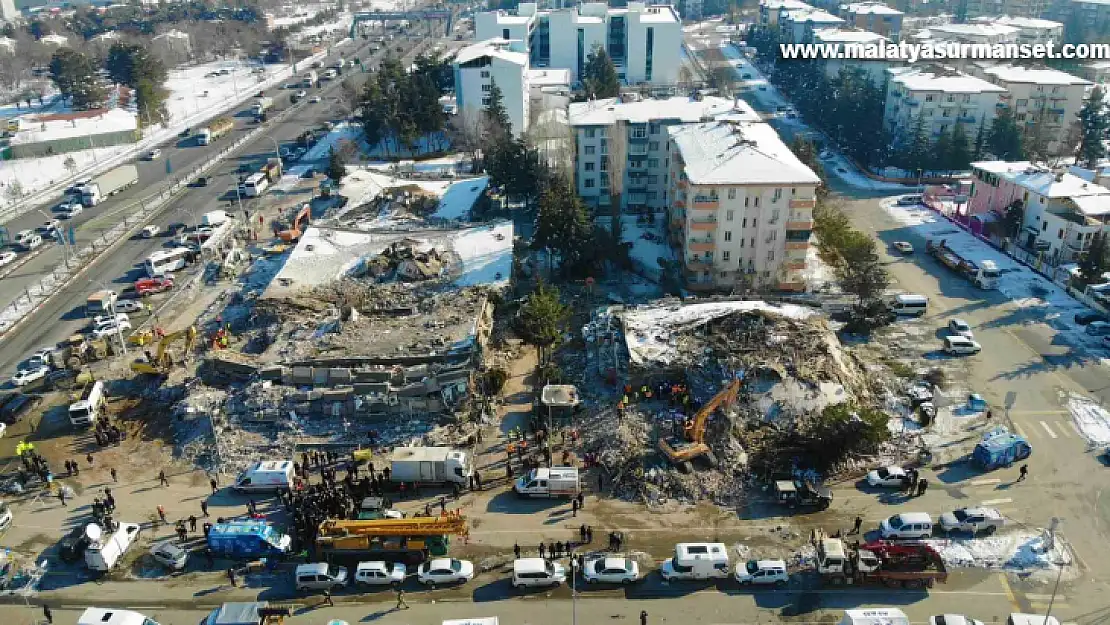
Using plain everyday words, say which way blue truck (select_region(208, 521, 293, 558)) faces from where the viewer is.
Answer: facing to the right of the viewer

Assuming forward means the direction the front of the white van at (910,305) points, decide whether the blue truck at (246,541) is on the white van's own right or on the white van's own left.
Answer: on the white van's own left

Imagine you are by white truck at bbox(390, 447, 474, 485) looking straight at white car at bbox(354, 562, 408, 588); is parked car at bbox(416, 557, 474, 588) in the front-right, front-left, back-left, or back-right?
front-left

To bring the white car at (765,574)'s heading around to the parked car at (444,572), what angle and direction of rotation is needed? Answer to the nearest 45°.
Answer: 0° — it already faces it

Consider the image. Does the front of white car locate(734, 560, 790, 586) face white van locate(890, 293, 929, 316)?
no

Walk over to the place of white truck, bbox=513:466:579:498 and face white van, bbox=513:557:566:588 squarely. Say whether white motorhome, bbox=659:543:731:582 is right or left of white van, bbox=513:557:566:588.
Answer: left

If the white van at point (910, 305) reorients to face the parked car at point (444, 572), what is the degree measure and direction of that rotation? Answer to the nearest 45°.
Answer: approximately 45° to its left

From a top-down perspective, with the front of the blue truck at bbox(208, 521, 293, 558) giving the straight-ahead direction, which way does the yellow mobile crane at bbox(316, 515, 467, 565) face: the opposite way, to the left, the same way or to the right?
the same way

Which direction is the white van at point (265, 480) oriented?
to the viewer's left

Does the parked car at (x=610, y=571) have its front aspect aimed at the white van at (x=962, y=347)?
no

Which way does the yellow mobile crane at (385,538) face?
to the viewer's right

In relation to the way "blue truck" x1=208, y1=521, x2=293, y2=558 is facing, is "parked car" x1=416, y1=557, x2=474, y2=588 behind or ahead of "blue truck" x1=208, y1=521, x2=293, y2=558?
ahead

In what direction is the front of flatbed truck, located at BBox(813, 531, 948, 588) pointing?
to the viewer's left

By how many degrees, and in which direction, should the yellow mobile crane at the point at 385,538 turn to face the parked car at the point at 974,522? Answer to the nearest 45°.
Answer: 0° — it already faces it

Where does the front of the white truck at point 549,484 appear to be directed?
to the viewer's left
